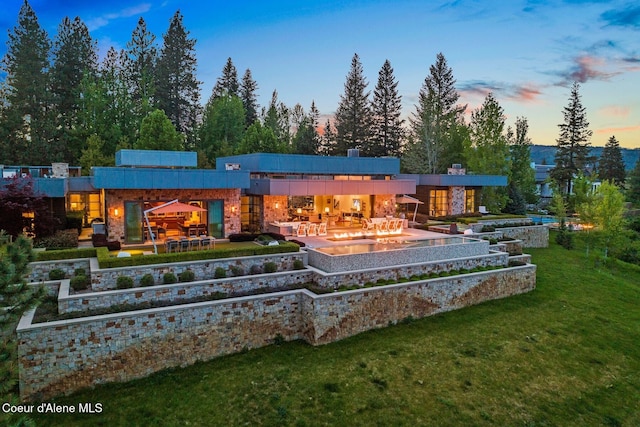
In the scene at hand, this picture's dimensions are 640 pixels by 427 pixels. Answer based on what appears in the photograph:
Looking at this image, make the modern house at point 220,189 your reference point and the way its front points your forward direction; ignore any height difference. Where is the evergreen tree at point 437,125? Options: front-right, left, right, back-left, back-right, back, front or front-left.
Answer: back-left

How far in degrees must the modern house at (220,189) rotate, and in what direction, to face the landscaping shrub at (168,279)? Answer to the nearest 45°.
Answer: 0° — it already faces it

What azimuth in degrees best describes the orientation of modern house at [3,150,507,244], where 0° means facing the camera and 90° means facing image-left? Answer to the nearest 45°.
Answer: approximately 0°

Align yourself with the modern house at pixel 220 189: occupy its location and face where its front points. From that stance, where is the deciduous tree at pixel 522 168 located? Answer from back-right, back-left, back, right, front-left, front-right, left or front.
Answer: back-left

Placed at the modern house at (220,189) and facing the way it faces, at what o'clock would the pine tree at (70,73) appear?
The pine tree is roughly at 5 o'clock from the modern house.

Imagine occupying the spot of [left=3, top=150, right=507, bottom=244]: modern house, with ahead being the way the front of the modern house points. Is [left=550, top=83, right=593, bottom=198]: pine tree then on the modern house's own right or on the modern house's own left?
on the modern house's own left

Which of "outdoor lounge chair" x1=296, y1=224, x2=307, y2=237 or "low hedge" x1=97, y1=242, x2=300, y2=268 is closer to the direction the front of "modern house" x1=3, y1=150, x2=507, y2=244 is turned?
the low hedge

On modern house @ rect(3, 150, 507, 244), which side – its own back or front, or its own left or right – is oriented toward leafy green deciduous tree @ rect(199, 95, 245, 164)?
back

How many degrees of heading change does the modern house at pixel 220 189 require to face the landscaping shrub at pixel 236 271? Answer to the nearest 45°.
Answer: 0° — it already faces it

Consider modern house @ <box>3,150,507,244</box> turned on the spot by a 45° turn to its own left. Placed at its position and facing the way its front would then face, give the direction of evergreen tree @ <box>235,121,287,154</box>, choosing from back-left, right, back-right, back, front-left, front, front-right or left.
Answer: back-left

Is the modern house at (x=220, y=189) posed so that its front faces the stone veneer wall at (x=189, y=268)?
yes

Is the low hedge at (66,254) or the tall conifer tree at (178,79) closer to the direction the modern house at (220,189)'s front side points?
the low hedge

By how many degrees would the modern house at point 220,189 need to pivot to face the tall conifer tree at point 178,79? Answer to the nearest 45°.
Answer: approximately 180°

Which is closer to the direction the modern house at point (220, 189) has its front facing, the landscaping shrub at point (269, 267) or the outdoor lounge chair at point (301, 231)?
the landscaping shrub
